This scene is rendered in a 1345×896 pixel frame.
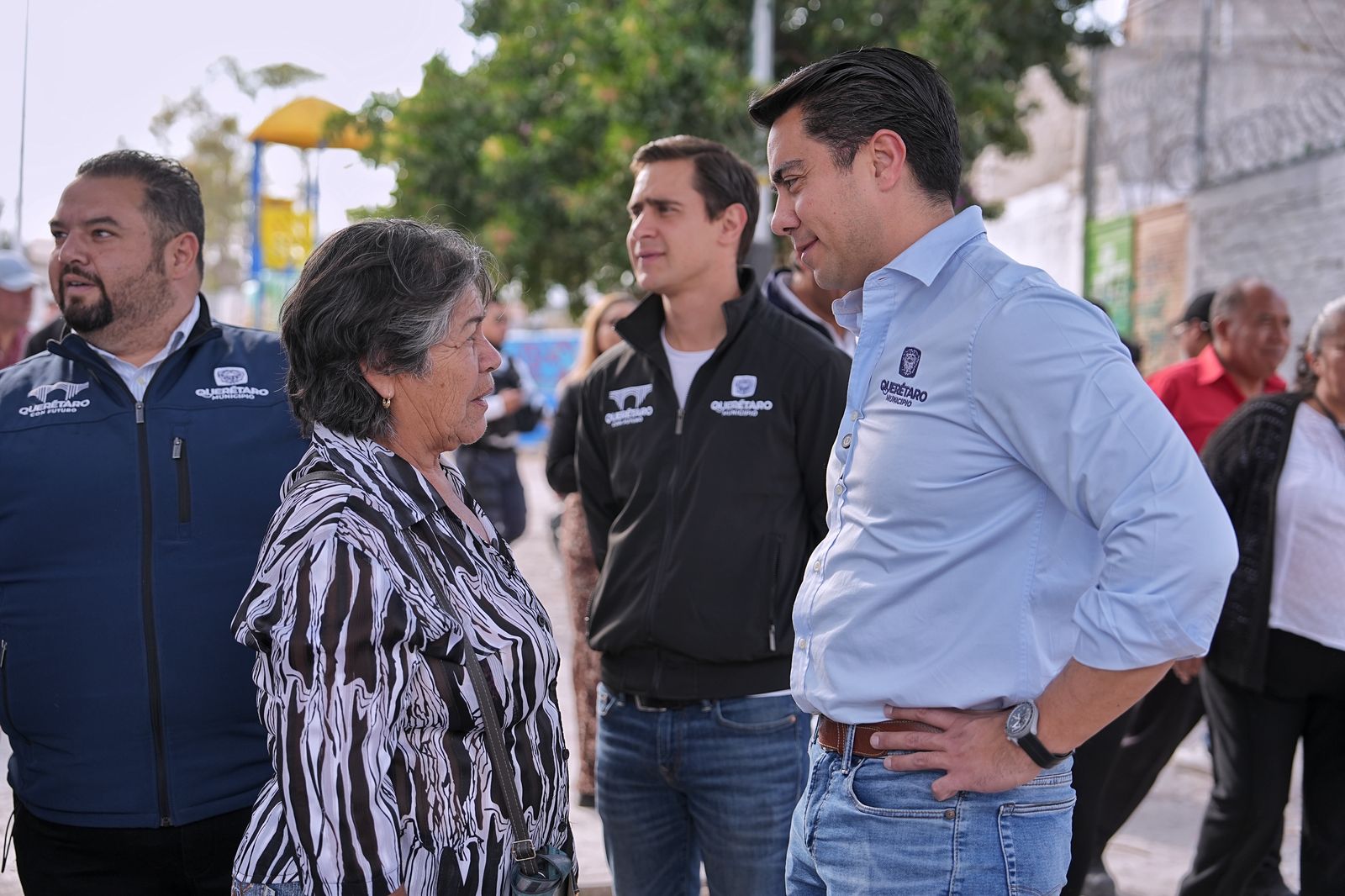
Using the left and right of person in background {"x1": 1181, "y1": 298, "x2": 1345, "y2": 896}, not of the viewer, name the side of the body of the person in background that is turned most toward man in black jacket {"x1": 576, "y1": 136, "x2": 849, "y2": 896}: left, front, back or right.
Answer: right

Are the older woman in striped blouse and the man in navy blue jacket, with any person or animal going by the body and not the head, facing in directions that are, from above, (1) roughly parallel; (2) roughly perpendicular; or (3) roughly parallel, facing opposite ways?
roughly perpendicular

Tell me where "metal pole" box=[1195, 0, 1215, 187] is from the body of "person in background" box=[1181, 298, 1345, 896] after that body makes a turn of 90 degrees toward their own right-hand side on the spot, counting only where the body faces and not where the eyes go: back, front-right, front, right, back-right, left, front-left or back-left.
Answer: back-right

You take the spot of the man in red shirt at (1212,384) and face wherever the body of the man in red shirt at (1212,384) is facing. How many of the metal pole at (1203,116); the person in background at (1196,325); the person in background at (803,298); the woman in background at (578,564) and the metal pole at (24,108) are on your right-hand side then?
3

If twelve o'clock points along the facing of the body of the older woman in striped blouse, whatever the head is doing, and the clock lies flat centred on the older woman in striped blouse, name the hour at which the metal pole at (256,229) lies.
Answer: The metal pole is roughly at 9 o'clock from the older woman in striped blouse.

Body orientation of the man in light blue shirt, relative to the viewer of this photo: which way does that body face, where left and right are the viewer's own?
facing to the left of the viewer

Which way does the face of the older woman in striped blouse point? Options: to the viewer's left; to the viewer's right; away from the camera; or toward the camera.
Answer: to the viewer's right

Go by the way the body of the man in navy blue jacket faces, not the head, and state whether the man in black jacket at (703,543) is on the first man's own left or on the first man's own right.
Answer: on the first man's own left

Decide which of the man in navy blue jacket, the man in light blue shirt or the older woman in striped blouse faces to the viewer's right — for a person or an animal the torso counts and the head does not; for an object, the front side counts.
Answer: the older woman in striped blouse

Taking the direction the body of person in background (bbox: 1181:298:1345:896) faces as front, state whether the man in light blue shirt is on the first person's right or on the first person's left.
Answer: on the first person's right

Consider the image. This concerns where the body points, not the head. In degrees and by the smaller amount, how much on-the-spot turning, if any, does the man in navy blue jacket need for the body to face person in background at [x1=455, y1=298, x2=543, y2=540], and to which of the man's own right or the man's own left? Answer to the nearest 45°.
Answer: approximately 135° to the man's own left

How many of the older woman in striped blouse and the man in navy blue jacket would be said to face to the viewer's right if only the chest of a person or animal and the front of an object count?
1
